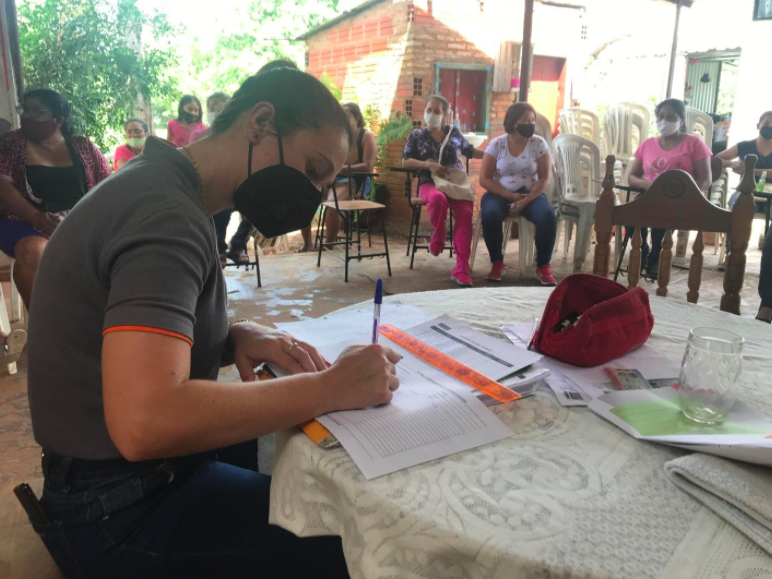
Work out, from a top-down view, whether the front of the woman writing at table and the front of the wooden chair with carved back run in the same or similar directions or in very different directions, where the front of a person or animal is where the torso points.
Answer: very different directions

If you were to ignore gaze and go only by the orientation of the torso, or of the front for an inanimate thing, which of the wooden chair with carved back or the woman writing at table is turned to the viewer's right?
the woman writing at table

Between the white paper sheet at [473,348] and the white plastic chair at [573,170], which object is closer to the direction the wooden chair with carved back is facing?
the white paper sheet

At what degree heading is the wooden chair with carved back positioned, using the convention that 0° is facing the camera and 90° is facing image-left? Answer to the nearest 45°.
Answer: approximately 45°

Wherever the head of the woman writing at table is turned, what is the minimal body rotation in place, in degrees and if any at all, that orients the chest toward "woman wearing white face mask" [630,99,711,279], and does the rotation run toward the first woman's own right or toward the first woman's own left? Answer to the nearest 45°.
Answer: approximately 45° to the first woman's own left

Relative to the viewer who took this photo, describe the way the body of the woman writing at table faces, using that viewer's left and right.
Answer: facing to the right of the viewer

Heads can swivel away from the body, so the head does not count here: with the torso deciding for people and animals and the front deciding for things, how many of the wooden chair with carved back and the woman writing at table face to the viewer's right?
1

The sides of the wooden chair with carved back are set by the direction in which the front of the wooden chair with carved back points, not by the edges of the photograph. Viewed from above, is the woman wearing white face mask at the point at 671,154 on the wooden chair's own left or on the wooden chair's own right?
on the wooden chair's own right
